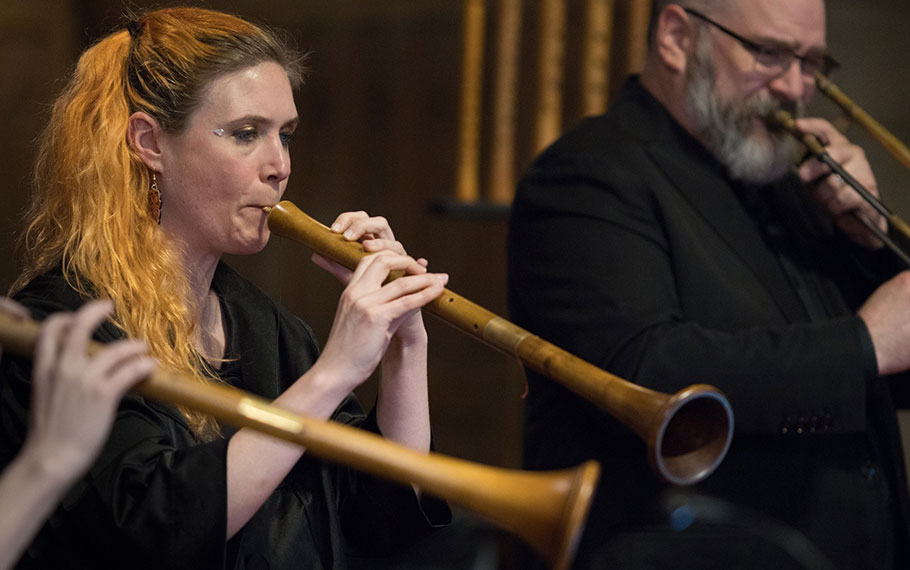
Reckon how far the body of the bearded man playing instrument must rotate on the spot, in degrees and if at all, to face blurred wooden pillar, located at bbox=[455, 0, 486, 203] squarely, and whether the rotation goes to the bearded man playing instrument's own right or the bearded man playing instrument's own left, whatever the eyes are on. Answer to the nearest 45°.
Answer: approximately 180°

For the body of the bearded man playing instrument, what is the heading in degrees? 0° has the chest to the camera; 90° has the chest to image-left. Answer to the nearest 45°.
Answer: approximately 315°

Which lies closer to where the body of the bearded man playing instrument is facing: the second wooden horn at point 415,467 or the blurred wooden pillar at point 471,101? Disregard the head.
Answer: the second wooden horn

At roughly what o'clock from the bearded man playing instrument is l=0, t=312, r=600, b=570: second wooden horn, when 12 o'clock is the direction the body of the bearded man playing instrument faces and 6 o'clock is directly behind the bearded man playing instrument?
The second wooden horn is roughly at 2 o'clock from the bearded man playing instrument.

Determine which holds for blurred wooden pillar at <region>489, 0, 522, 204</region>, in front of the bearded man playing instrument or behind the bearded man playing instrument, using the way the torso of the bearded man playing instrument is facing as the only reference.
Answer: behind
